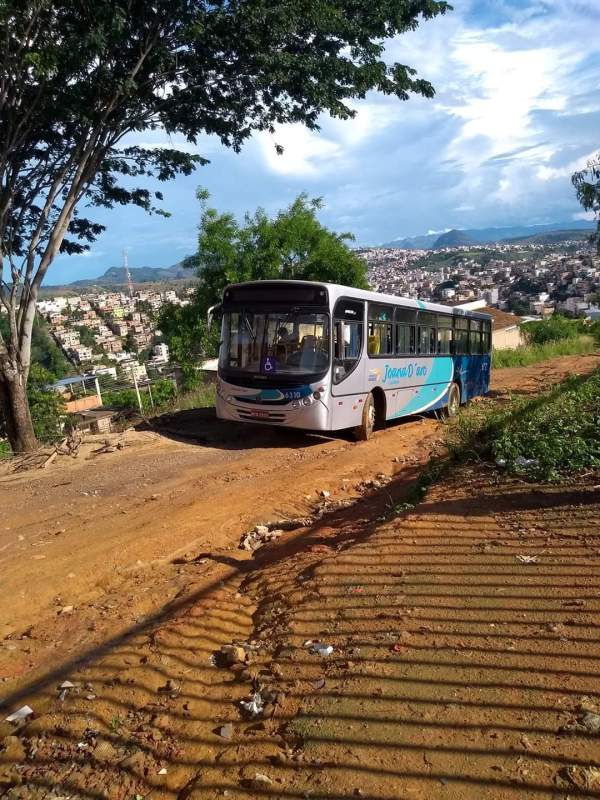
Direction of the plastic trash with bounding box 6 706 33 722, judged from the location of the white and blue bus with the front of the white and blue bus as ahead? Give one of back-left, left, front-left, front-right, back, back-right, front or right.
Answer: front-left

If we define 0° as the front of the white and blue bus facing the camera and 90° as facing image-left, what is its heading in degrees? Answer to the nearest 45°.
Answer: approximately 45°

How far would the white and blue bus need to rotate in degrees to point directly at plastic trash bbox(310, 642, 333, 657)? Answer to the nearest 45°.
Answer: approximately 45° to its left

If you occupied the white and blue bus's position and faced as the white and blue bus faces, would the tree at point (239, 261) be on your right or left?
on your right

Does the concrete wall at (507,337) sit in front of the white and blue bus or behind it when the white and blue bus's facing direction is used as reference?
behind

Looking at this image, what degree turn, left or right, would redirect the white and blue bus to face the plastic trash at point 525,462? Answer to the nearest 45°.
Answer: approximately 90° to its left

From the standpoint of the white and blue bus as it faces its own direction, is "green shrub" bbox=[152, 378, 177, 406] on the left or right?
on its right

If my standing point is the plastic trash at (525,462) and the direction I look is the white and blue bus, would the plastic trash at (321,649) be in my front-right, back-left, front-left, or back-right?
back-left
